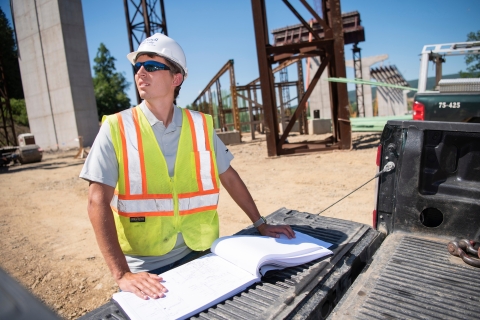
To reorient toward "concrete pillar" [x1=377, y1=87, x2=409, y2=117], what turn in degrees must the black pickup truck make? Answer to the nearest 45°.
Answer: approximately 45° to its left

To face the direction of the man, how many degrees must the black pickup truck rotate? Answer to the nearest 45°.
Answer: approximately 180°

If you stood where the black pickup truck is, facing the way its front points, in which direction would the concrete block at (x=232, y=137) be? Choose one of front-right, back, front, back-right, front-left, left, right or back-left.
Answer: left

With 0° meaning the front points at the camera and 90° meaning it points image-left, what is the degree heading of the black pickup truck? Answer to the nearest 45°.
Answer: approximately 270°

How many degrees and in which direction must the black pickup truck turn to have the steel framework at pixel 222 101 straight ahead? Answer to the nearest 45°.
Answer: approximately 90° to its left
